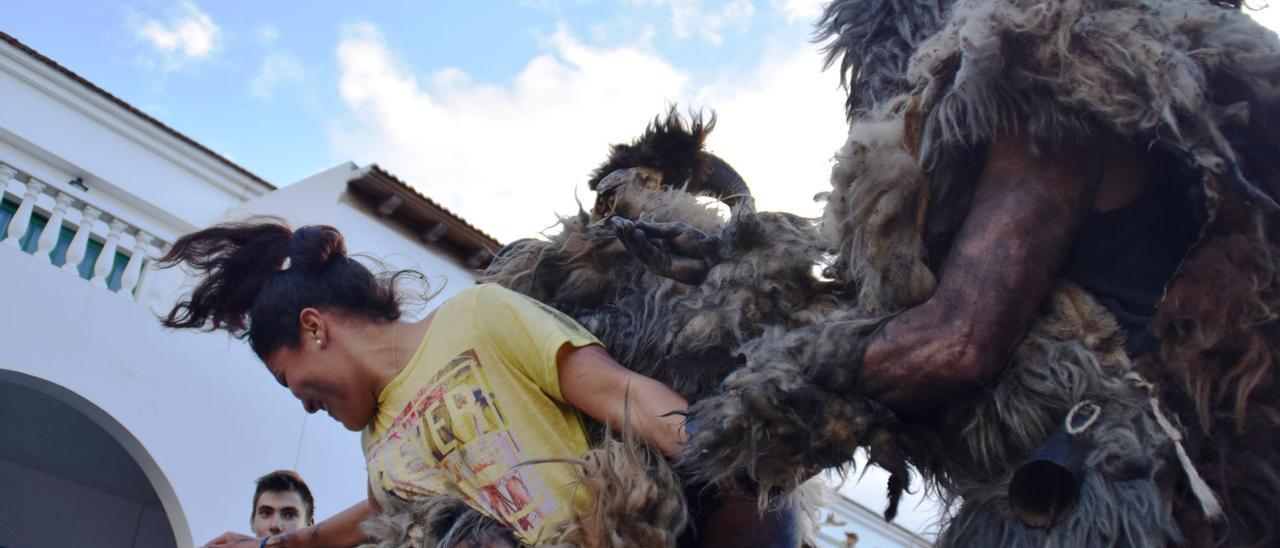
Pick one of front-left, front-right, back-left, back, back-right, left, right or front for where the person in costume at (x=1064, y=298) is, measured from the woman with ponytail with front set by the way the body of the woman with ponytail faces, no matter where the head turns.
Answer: left

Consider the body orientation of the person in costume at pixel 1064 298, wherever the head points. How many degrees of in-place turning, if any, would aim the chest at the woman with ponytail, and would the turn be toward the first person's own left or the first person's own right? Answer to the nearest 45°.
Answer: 0° — they already face them

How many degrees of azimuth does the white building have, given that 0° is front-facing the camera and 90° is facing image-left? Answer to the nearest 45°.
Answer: approximately 315°

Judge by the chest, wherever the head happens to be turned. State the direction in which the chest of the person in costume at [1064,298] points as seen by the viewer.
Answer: to the viewer's left

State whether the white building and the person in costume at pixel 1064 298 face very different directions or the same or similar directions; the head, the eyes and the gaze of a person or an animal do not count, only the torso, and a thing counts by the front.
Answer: very different directions

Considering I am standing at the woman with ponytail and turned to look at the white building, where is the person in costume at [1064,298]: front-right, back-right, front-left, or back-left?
back-right

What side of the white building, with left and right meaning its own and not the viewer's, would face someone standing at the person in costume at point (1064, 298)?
front
